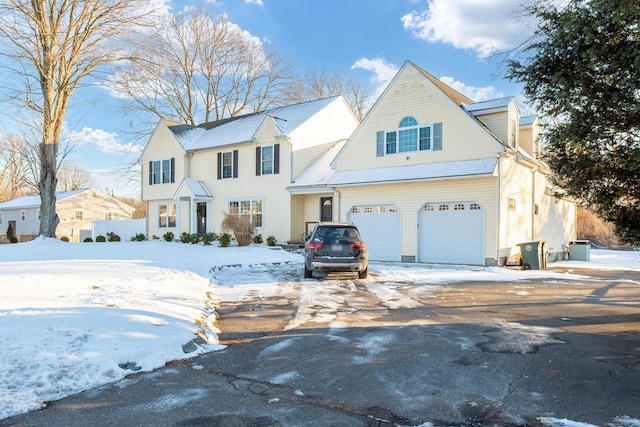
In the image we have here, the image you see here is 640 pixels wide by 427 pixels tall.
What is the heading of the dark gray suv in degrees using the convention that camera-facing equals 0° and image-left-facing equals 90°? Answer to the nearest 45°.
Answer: approximately 180°

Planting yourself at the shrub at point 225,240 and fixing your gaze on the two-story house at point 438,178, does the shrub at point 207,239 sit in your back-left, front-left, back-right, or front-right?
back-left

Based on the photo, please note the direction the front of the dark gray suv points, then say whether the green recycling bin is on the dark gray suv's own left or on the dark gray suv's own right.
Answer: on the dark gray suv's own right
